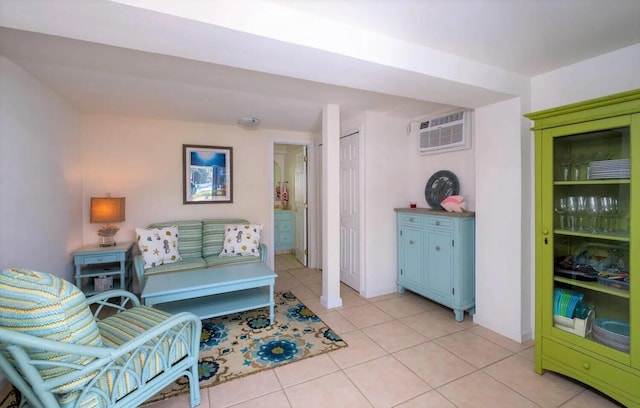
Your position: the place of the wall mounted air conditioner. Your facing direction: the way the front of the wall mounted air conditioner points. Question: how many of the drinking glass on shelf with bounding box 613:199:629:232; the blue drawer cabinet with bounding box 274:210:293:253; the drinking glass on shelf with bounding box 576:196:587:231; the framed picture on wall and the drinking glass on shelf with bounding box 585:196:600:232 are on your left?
3

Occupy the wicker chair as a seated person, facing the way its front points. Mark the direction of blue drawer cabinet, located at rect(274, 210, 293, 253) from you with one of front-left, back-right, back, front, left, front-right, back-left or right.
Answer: front

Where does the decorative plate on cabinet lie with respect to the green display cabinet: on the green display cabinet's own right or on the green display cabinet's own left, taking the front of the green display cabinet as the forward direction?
on the green display cabinet's own right

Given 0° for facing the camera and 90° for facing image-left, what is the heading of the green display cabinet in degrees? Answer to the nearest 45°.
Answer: approximately 45°

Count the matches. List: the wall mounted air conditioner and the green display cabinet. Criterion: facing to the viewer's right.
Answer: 0

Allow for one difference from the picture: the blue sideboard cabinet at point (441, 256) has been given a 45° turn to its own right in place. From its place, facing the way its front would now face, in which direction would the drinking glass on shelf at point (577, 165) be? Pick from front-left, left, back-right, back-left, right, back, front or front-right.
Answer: back-left

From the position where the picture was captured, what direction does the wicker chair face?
facing away from the viewer and to the right of the viewer

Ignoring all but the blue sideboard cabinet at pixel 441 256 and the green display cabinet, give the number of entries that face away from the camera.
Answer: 0

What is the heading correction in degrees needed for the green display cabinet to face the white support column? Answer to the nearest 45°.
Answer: approximately 45° to its right

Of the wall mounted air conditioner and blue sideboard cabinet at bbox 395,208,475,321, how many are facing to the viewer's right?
0

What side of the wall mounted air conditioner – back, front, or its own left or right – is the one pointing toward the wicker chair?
front

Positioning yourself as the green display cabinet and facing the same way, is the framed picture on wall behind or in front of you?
in front

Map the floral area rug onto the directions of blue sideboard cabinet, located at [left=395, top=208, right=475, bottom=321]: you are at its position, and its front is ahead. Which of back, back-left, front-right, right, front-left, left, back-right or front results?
front
